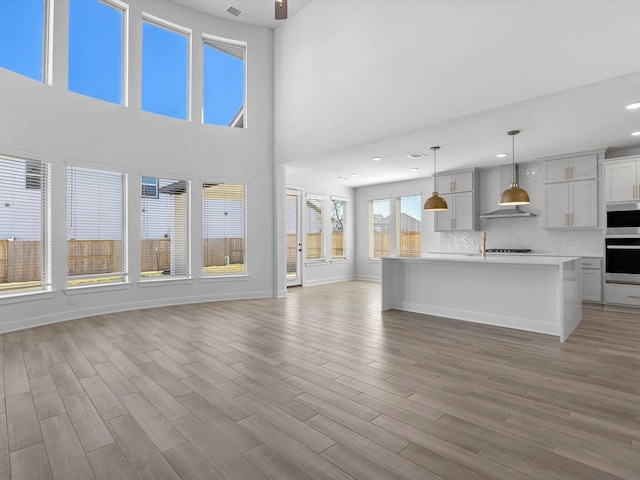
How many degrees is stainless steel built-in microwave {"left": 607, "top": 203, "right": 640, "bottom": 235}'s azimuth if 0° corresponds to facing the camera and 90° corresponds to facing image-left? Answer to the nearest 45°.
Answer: approximately 0°

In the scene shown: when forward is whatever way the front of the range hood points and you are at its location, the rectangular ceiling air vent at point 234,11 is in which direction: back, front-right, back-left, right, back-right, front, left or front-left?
front-right

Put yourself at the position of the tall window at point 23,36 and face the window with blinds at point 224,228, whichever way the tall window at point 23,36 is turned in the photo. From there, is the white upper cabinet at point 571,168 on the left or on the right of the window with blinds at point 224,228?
right

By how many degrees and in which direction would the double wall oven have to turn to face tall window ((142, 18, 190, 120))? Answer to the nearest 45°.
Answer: approximately 45° to its right

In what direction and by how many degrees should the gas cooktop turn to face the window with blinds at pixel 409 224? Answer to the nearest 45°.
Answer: approximately 135° to its right

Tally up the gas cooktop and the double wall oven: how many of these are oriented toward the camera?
2

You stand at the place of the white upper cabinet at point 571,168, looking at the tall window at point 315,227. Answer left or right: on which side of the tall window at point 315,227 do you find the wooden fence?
left

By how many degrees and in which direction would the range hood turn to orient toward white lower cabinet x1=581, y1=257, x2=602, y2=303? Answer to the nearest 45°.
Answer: approximately 45° to its left
